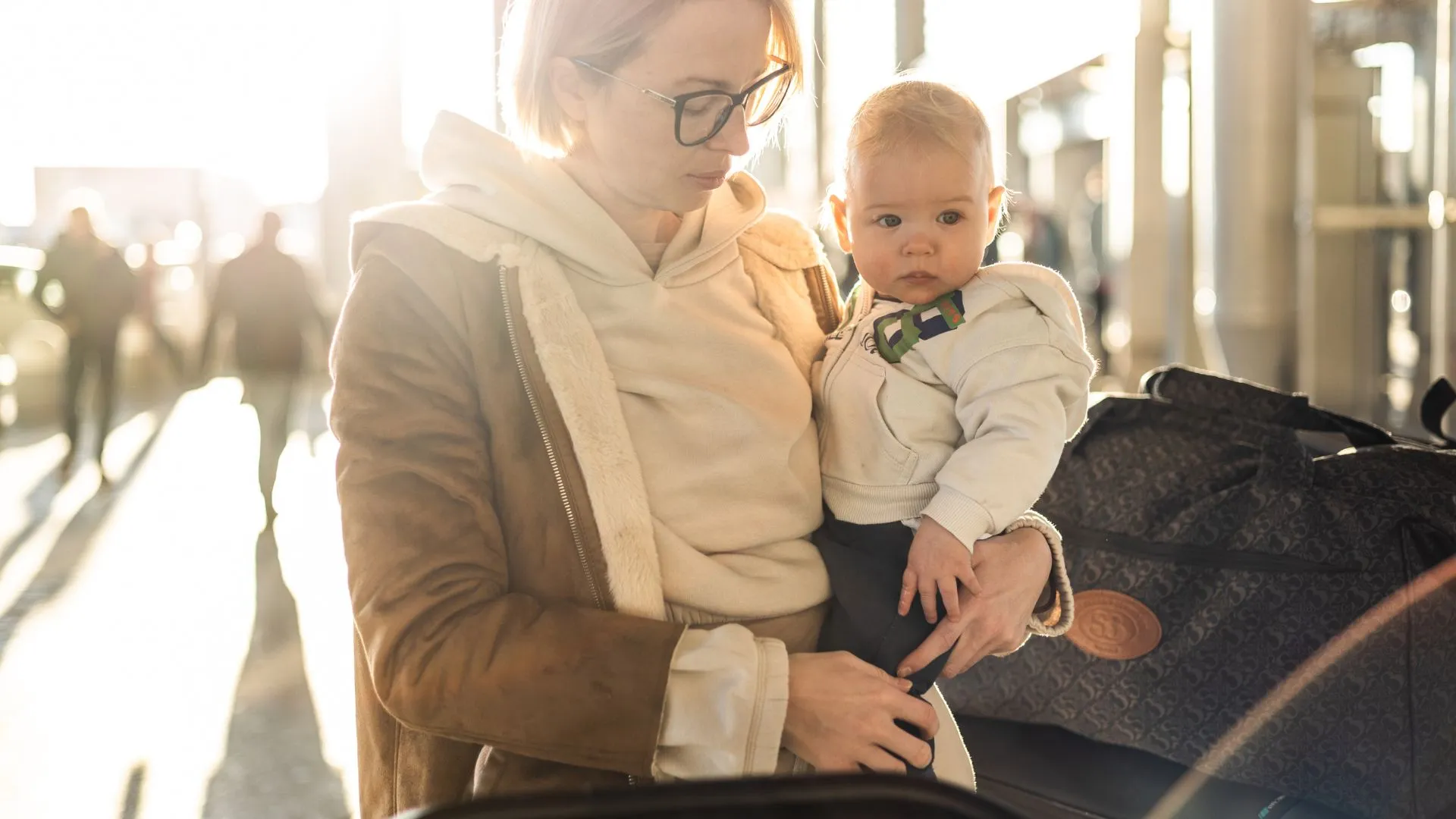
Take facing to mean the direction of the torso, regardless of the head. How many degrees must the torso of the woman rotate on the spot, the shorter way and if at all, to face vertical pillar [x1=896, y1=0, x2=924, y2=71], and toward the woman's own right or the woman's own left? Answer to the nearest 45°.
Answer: approximately 135° to the woman's own left

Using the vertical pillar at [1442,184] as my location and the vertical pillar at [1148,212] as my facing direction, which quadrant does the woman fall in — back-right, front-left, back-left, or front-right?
back-left

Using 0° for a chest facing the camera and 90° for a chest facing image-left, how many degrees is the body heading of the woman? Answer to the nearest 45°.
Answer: approximately 315°

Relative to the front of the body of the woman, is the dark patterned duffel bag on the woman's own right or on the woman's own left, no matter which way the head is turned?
on the woman's own left
